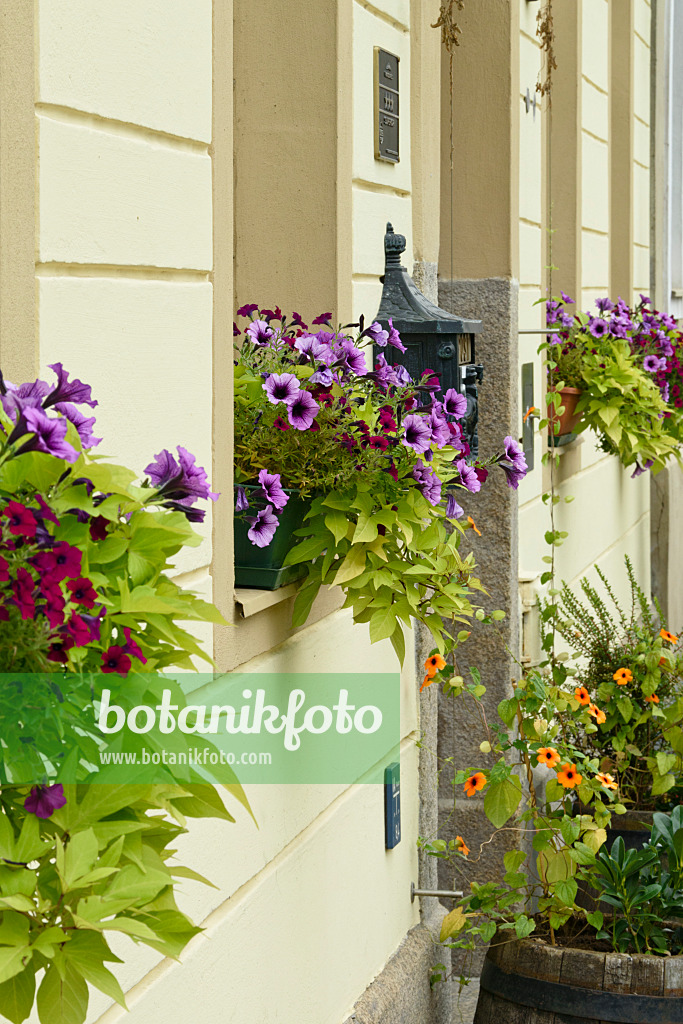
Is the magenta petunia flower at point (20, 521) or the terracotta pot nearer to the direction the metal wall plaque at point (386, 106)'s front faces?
the magenta petunia flower

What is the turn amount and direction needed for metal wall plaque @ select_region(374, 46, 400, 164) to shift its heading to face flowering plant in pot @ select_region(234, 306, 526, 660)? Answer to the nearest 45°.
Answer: approximately 45° to its right

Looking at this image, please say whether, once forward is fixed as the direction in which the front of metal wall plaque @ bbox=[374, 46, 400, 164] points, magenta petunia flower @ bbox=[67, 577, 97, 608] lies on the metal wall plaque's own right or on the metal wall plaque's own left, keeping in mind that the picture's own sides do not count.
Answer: on the metal wall plaque's own right

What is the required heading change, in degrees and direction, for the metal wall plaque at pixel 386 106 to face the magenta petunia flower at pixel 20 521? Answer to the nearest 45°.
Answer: approximately 45° to its right

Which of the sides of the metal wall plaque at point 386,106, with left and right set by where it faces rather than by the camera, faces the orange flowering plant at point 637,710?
left

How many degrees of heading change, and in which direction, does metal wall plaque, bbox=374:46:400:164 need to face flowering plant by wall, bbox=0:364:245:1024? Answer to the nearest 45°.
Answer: approximately 45° to its right

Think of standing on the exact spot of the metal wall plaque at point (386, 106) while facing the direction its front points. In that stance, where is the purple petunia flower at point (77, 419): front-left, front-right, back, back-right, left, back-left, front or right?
front-right

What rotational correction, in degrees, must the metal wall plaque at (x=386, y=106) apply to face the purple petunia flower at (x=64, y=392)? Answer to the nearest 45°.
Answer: approximately 45° to its right

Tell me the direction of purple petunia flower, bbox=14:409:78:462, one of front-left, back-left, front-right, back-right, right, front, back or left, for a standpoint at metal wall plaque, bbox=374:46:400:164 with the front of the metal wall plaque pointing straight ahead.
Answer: front-right
